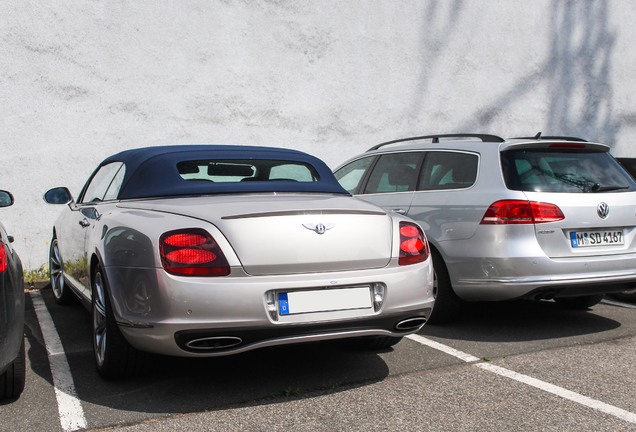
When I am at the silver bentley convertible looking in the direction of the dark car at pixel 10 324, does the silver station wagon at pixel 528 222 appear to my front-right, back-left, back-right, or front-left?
back-right

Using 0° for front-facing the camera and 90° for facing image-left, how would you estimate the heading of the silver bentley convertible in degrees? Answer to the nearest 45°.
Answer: approximately 135°

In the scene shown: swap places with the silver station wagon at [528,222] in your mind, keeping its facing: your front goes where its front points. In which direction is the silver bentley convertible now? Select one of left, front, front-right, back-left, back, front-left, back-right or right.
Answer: left

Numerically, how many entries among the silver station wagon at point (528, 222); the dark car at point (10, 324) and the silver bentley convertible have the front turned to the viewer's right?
0

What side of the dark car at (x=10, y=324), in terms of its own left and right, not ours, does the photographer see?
back

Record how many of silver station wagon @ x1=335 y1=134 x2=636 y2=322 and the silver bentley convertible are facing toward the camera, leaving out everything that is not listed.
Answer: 0

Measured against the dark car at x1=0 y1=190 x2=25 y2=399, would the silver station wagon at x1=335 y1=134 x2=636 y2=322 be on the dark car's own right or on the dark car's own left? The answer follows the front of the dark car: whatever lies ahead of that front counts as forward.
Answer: on the dark car's own right

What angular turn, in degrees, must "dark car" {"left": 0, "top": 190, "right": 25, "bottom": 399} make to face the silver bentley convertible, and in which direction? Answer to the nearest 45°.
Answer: approximately 90° to its right

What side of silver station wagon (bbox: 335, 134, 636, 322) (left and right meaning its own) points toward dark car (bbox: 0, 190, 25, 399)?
left

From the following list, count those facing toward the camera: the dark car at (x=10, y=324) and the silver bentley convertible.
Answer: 0

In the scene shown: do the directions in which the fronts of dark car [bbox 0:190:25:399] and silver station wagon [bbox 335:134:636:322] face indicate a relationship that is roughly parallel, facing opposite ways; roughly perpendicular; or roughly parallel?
roughly parallel

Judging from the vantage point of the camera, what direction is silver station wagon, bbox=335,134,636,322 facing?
facing away from the viewer and to the left of the viewer
